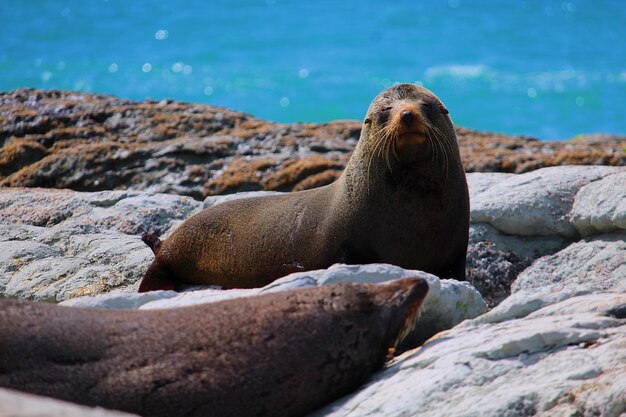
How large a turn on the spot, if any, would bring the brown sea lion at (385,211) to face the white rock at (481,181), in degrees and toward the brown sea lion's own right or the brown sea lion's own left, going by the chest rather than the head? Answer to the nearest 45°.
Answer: approximately 90° to the brown sea lion's own left

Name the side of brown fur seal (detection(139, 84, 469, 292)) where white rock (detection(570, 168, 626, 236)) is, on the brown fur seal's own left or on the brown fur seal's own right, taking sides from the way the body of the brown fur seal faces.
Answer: on the brown fur seal's own left

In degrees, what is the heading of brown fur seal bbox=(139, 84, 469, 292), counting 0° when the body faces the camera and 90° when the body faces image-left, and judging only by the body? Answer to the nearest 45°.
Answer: approximately 315°

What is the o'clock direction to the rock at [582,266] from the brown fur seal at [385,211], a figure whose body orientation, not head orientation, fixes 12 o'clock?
The rock is roughly at 10 o'clock from the brown fur seal.

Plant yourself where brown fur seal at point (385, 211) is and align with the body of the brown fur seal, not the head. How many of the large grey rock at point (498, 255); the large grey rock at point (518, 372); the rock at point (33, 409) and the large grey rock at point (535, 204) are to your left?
2

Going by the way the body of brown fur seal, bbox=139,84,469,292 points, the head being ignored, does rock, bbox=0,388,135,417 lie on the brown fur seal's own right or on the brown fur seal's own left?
on the brown fur seal's own right

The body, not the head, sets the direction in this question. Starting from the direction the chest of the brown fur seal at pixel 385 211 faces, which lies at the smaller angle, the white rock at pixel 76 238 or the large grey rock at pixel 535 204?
the large grey rock
